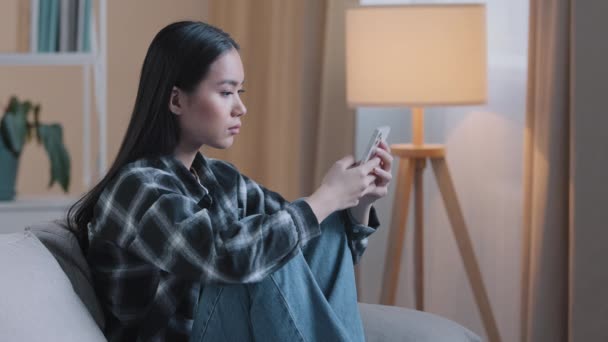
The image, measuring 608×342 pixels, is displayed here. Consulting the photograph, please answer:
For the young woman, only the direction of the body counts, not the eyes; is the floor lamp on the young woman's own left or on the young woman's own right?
on the young woman's own left

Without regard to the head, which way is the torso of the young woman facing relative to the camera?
to the viewer's right

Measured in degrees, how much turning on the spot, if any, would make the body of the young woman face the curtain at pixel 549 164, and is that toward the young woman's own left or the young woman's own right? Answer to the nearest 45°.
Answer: approximately 45° to the young woman's own left
